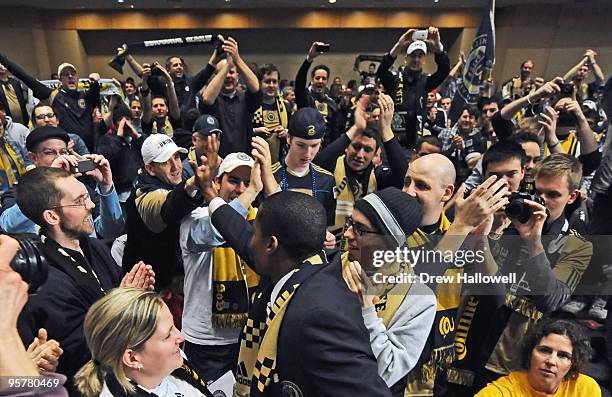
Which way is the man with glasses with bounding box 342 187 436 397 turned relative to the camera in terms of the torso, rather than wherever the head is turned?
to the viewer's left

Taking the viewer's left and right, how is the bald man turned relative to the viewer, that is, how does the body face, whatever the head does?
facing the viewer and to the left of the viewer

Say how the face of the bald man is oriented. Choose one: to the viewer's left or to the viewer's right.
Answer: to the viewer's left

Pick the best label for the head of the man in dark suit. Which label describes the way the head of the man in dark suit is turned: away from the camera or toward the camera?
away from the camera

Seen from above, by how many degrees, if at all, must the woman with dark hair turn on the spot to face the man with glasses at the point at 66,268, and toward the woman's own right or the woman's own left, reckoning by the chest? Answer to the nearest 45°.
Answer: approximately 45° to the woman's own right

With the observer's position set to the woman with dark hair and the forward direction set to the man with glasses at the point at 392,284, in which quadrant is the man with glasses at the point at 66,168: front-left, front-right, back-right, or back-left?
front-right

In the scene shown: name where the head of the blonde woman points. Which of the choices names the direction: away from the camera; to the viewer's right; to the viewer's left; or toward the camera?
to the viewer's right

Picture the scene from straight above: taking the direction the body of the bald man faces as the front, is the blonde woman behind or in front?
in front

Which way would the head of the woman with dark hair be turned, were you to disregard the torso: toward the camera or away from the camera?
toward the camera

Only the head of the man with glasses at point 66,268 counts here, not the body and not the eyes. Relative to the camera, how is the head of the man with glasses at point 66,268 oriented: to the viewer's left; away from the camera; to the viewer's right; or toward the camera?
to the viewer's right

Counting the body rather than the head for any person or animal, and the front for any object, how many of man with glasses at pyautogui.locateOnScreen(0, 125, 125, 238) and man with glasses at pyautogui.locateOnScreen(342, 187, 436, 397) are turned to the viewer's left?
1

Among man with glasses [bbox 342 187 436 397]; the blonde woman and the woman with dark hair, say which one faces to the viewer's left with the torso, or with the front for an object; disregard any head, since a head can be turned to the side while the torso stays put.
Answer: the man with glasses

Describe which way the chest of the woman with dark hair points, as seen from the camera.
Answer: toward the camera

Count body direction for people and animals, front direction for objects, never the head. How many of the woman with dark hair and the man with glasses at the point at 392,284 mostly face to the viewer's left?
1

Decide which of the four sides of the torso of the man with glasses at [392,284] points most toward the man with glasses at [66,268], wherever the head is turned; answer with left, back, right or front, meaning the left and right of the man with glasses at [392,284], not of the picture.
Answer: front

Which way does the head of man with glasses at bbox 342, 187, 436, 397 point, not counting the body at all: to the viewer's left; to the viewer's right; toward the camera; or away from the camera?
to the viewer's left
